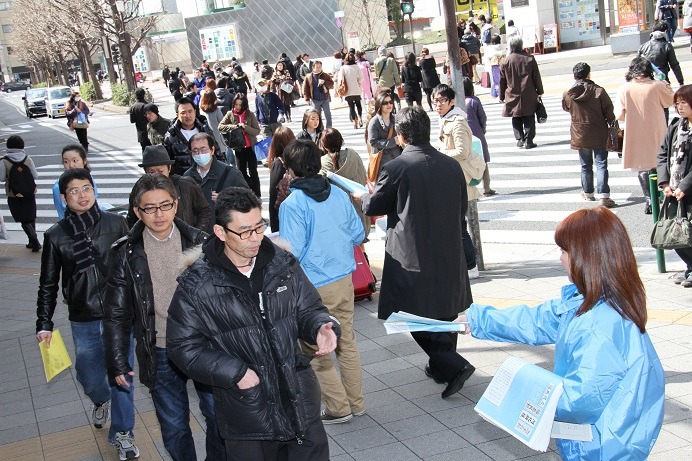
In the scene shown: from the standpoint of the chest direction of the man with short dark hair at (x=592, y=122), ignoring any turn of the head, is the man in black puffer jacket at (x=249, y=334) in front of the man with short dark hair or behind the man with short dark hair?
behind

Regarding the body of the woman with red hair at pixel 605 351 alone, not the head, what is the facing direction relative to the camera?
to the viewer's left

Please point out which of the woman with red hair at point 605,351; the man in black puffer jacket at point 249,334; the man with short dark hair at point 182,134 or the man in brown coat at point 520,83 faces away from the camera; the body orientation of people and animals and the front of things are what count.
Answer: the man in brown coat

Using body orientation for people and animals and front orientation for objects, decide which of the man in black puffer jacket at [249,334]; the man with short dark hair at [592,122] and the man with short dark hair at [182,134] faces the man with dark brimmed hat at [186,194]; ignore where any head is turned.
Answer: the man with short dark hair at [182,134]

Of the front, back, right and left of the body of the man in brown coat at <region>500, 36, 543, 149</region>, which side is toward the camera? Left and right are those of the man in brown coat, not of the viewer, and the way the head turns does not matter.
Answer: back

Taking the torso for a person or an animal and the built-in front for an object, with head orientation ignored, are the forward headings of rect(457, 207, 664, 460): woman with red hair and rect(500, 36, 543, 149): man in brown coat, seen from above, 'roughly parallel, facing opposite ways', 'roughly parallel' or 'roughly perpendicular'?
roughly perpendicular

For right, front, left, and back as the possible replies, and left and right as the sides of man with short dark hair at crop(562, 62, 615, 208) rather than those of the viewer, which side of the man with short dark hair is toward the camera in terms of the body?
back

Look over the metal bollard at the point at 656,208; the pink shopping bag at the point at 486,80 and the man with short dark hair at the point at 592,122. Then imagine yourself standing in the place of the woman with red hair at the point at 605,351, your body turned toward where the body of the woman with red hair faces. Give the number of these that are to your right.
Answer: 3

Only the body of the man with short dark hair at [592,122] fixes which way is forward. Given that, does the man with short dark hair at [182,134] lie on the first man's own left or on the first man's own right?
on the first man's own left

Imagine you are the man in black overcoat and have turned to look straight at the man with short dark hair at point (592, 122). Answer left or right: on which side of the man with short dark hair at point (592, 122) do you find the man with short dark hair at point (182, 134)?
left

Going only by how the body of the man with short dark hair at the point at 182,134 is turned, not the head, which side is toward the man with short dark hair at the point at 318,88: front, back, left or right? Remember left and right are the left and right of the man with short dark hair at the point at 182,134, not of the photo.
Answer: back
